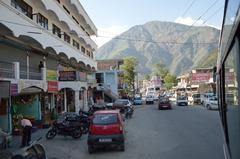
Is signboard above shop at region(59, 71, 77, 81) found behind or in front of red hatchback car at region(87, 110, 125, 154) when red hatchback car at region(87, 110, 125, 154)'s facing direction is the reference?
in front

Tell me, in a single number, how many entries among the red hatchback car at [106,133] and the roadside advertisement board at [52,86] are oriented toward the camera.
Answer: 1

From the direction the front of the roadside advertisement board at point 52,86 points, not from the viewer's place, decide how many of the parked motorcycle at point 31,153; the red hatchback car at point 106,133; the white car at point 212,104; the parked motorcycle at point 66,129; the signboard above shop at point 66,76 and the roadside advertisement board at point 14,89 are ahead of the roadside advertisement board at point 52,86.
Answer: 4

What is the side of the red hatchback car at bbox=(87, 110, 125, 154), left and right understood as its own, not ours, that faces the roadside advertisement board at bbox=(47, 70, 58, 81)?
front

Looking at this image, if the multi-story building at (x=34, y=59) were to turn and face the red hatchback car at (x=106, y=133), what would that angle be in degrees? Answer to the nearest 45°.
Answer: approximately 45° to its right

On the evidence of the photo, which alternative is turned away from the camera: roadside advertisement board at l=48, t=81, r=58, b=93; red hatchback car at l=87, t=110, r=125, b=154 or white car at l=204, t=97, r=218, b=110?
the red hatchback car

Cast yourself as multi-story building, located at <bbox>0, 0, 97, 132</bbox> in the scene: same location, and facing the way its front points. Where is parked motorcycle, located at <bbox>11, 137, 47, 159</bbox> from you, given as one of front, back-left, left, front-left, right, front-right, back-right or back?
front-right

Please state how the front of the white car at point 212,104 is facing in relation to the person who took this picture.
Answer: facing the viewer and to the left of the viewer

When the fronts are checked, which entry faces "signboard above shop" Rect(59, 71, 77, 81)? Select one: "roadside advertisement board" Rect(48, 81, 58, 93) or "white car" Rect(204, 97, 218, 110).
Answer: the white car

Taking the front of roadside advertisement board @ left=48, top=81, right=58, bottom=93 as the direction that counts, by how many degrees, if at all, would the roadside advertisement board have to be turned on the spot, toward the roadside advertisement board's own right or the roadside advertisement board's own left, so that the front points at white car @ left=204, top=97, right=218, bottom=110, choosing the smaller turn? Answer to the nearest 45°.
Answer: approximately 135° to the roadside advertisement board's own left

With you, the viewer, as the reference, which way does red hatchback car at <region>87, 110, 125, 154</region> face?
facing away from the viewer

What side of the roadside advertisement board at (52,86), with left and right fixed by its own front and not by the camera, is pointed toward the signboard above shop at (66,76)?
left

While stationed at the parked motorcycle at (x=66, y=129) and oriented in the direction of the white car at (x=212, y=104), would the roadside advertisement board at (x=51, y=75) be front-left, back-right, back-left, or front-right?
front-left

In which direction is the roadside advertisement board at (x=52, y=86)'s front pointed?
toward the camera

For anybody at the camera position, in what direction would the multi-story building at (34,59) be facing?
facing the viewer and to the right of the viewer

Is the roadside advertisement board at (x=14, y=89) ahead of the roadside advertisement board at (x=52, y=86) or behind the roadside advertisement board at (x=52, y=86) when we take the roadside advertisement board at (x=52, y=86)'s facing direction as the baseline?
ahead

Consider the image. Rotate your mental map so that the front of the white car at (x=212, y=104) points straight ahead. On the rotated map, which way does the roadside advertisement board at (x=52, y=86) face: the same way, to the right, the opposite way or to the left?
to the left

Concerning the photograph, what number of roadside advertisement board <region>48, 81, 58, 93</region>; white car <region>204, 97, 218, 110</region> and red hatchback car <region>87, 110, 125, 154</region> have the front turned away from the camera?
1
